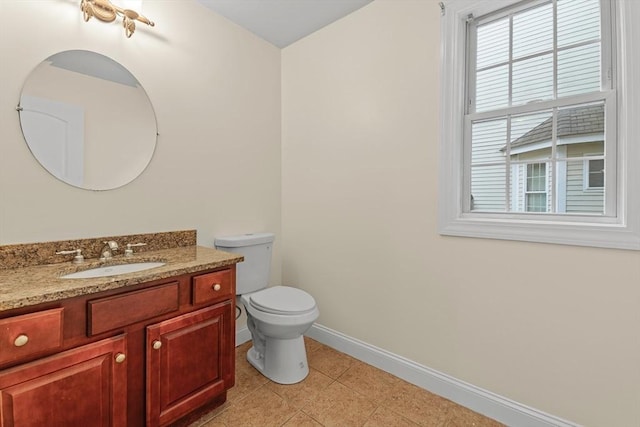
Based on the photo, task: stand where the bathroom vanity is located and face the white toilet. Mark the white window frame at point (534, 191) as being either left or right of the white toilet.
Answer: right

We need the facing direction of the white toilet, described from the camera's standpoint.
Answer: facing the viewer and to the right of the viewer

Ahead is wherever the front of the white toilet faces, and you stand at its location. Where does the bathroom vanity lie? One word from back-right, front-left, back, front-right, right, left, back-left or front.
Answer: right

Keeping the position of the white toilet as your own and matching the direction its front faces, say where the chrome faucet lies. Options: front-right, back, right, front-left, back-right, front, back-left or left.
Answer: back-right

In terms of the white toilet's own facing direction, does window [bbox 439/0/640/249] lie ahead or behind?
ahead

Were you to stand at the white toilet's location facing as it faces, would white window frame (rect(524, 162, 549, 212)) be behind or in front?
in front
